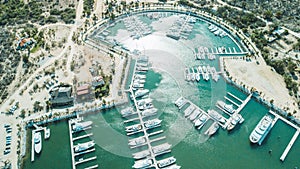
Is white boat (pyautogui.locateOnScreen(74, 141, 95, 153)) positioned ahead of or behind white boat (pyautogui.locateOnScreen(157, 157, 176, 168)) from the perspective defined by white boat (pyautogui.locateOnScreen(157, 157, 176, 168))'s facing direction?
behind

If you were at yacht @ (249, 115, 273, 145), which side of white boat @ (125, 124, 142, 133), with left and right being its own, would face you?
back

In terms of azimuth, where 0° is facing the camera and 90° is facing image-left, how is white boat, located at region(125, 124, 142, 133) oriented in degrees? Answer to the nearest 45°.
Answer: approximately 90°

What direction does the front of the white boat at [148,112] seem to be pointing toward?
to the viewer's right

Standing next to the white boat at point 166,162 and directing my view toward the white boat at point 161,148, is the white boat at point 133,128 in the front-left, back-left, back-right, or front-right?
front-left

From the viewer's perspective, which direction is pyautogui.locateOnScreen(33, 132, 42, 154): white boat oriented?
toward the camera

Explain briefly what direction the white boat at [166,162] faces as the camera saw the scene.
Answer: facing to the right of the viewer

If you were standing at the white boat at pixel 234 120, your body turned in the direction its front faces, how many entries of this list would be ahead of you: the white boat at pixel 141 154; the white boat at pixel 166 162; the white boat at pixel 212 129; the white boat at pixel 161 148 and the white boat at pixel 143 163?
5

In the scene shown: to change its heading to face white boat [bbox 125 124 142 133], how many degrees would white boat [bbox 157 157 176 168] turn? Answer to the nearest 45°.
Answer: approximately 135° to its left

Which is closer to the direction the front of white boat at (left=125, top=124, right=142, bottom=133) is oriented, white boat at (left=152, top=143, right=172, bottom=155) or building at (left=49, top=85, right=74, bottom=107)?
the building

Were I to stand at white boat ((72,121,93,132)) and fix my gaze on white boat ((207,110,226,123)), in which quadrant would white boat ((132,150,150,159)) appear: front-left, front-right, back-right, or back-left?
front-right

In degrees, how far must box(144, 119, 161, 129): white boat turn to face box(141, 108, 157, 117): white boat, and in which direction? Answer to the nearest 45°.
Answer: approximately 90° to its left

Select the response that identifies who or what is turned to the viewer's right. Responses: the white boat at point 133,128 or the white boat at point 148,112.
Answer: the white boat at point 148,112

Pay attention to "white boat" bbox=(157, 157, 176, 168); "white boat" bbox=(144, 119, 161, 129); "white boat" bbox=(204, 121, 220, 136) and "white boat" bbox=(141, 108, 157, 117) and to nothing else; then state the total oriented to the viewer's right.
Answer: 3
